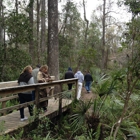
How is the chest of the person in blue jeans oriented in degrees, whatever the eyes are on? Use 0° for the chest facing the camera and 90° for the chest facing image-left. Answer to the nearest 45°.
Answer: approximately 180°

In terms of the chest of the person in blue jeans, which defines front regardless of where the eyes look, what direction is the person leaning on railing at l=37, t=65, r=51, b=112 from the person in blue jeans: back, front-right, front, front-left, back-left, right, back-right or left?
back
